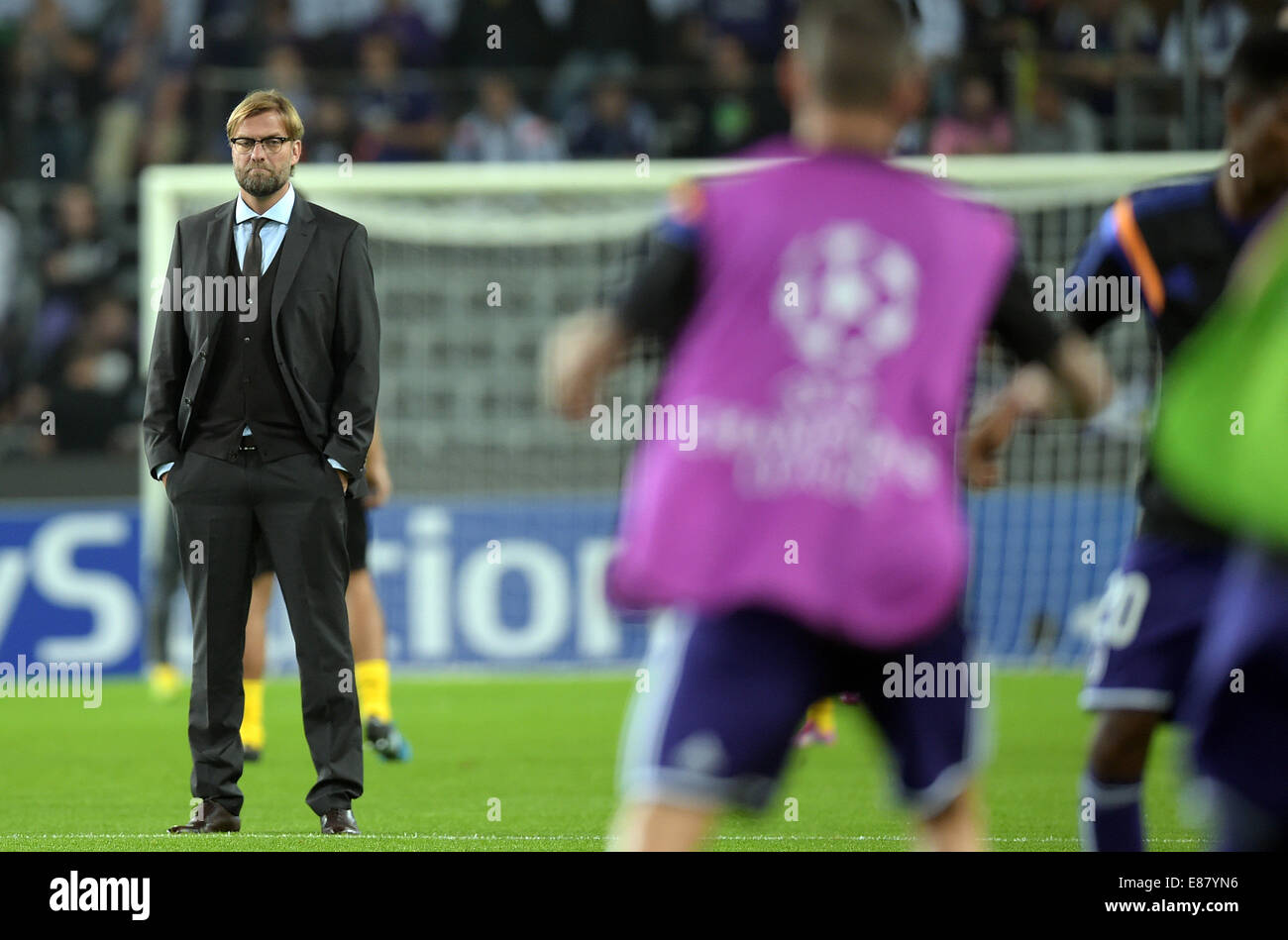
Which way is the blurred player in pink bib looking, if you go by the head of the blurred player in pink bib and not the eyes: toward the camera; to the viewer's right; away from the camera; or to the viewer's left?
away from the camera

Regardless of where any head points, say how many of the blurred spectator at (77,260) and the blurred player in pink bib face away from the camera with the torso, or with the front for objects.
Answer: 1

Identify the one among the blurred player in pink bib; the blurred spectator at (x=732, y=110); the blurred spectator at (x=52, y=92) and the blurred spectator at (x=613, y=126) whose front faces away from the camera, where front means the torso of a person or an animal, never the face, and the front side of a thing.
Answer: the blurred player in pink bib

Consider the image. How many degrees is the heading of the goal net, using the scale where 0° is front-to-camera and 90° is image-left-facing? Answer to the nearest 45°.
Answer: approximately 0°

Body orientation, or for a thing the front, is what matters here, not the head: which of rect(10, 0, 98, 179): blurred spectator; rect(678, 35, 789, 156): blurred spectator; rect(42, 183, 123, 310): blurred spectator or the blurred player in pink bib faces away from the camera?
the blurred player in pink bib

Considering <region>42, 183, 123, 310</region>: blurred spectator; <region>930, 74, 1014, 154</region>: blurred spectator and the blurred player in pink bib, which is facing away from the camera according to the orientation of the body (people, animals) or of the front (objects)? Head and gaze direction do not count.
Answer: the blurred player in pink bib

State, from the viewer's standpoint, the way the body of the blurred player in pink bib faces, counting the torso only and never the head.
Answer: away from the camera

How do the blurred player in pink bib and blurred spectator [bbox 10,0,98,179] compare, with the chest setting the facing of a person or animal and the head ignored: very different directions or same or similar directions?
very different directions

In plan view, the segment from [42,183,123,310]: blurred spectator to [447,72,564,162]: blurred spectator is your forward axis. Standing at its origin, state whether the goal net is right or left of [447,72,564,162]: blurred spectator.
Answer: right
